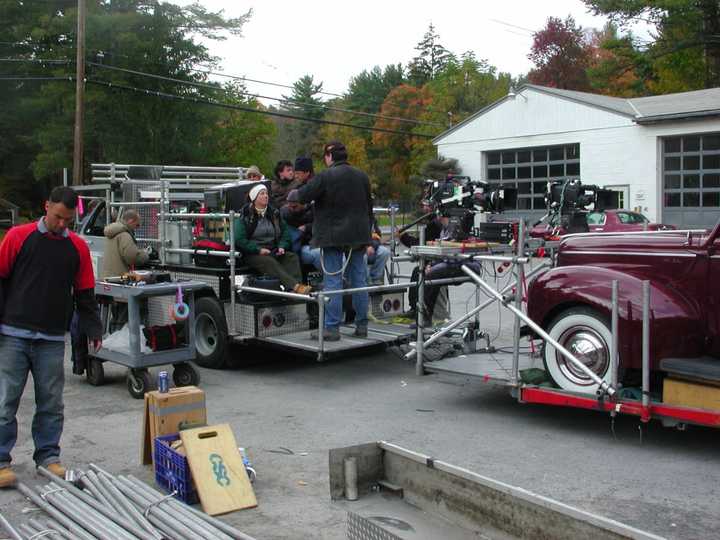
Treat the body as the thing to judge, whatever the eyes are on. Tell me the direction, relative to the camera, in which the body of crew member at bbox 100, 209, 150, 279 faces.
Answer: to the viewer's right

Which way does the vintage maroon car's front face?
to the viewer's left

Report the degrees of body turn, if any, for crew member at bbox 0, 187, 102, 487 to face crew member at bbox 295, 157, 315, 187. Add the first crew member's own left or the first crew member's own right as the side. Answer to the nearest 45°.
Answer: approximately 135° to the first crew member's own left

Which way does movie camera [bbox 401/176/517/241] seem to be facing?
to the viewer's right

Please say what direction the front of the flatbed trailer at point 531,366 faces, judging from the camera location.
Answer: facing to the left of the viewer

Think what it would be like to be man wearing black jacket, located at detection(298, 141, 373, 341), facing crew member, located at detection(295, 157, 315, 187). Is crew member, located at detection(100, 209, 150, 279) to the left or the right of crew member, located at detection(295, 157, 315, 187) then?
left

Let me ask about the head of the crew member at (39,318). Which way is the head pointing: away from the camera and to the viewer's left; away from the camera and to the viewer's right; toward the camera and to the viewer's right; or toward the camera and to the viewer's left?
toward the camera and to the viewer's right
